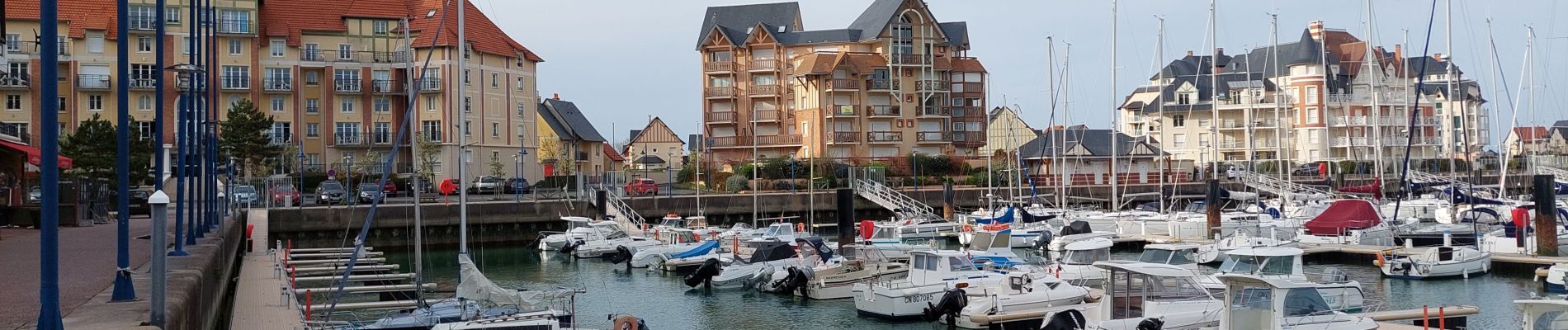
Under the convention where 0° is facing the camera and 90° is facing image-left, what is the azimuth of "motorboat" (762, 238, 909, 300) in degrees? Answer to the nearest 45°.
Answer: approximately 225°
